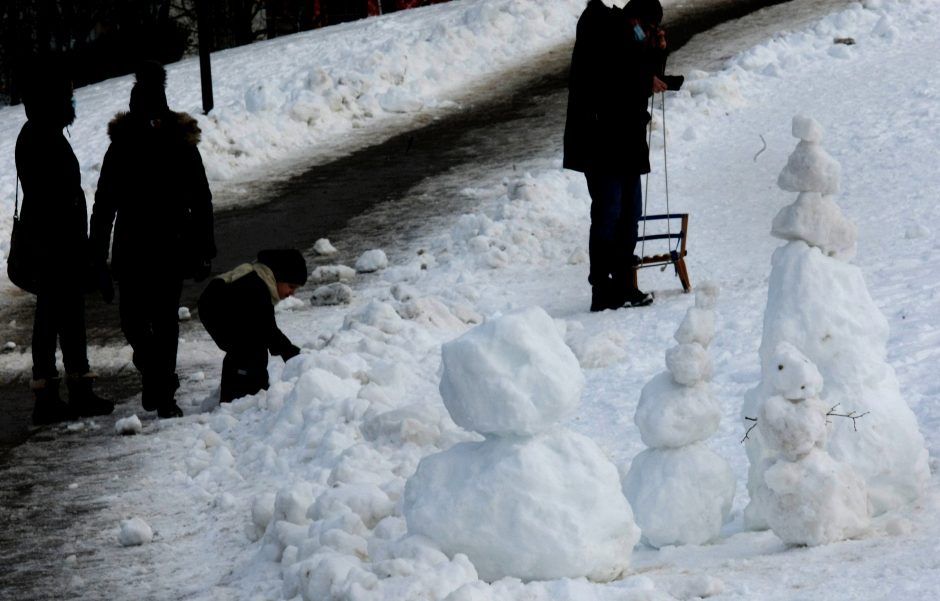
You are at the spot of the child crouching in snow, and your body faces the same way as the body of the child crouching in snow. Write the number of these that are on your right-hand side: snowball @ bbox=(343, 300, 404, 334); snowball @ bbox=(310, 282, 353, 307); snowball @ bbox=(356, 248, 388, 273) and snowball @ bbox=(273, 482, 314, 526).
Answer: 1

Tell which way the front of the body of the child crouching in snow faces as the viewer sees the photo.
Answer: to the viewer's right

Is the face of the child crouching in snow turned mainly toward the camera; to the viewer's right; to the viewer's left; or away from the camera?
to the viewer's right
